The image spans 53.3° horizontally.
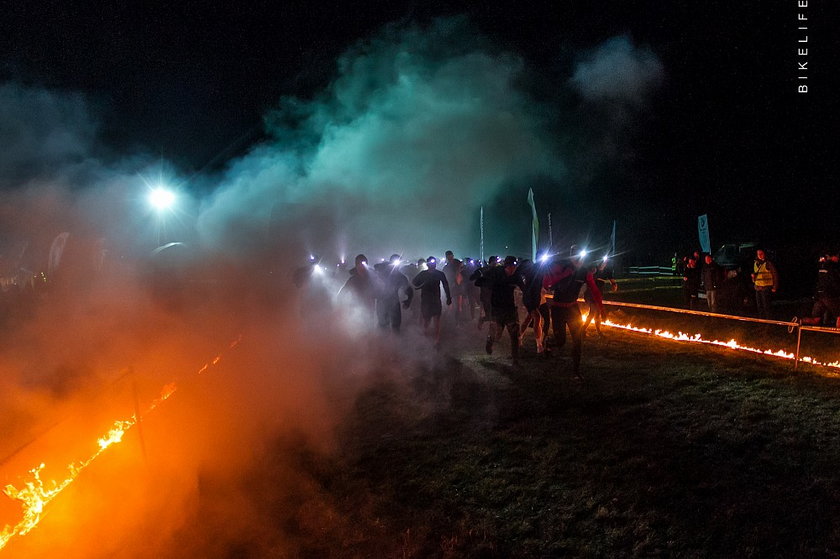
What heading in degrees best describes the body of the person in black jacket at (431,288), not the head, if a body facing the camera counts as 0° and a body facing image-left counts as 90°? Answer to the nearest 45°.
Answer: approximately 0°

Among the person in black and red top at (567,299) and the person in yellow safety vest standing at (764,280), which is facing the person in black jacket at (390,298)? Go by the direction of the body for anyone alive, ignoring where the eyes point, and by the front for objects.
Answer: the person in yellow safety vest standing

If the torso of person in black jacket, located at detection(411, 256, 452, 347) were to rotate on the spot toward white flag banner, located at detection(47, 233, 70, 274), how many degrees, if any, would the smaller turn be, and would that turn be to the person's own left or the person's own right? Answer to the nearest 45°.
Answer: approximately 90° to the person's own right

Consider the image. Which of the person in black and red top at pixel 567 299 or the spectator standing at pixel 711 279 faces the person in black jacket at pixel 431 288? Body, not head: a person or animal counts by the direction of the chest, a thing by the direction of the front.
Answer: the spectator standing

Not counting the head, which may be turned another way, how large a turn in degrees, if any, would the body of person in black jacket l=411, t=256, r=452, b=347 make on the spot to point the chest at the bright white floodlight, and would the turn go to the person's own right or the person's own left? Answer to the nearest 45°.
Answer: approximately 135° to the person's own right

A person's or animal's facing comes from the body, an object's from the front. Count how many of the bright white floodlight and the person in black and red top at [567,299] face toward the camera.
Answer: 2

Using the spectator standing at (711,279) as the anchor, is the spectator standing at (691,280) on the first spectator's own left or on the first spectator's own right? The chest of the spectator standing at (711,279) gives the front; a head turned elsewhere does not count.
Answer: on the first spectator's own right

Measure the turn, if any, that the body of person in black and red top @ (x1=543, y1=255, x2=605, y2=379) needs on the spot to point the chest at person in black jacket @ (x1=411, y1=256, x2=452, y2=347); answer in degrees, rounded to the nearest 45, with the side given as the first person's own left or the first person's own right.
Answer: approximately 135° to the first person's own right

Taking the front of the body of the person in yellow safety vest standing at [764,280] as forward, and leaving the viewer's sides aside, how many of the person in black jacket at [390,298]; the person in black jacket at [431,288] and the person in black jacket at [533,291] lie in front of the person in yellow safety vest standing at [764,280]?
3

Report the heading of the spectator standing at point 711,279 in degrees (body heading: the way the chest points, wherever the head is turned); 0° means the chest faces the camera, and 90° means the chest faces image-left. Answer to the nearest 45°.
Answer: approximately 45°
